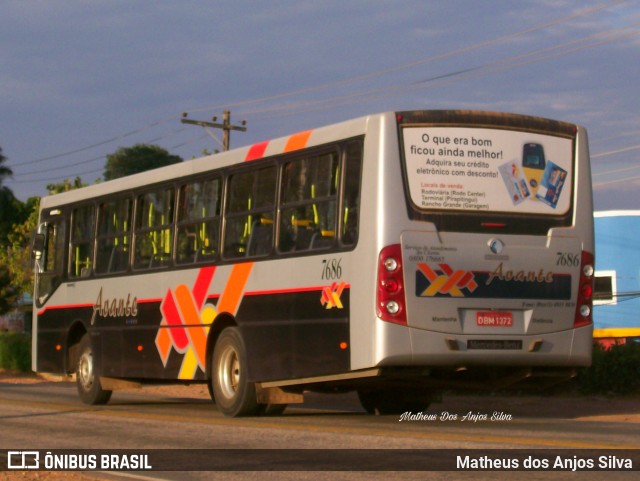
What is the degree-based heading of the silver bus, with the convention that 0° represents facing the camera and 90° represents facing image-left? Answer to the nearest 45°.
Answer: approximately 135°

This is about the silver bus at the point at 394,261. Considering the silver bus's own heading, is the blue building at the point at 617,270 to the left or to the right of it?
on its right
